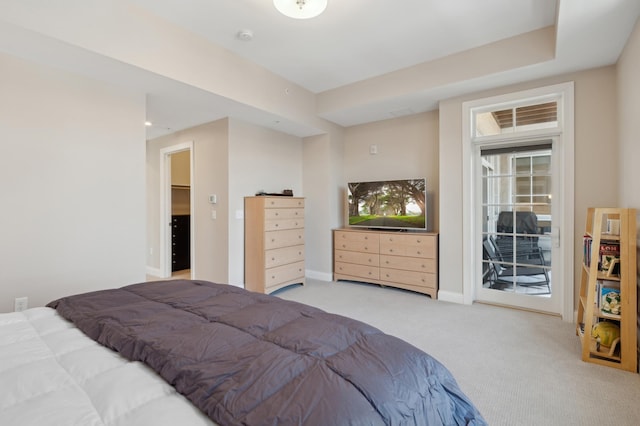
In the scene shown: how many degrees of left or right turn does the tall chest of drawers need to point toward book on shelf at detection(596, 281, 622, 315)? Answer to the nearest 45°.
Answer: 0° — it already faces it

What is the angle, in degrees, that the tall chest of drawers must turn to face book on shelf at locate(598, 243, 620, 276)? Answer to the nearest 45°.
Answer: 0° — it already faces it

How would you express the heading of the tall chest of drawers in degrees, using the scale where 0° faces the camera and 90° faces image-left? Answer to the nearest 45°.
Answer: approximately 315°

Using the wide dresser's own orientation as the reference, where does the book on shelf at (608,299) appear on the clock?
The book on shelf is roughly at 9 o'clock from the wide dresser.

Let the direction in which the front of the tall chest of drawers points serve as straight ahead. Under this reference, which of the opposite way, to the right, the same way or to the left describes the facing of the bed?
to the left

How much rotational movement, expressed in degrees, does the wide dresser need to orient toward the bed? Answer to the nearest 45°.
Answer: approximately 45° to its left

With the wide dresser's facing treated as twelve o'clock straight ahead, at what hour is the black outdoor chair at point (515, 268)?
The black outdoor chair is roughly at 8 o'clock from the wide dresser.

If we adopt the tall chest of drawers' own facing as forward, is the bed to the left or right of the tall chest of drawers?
on its right
